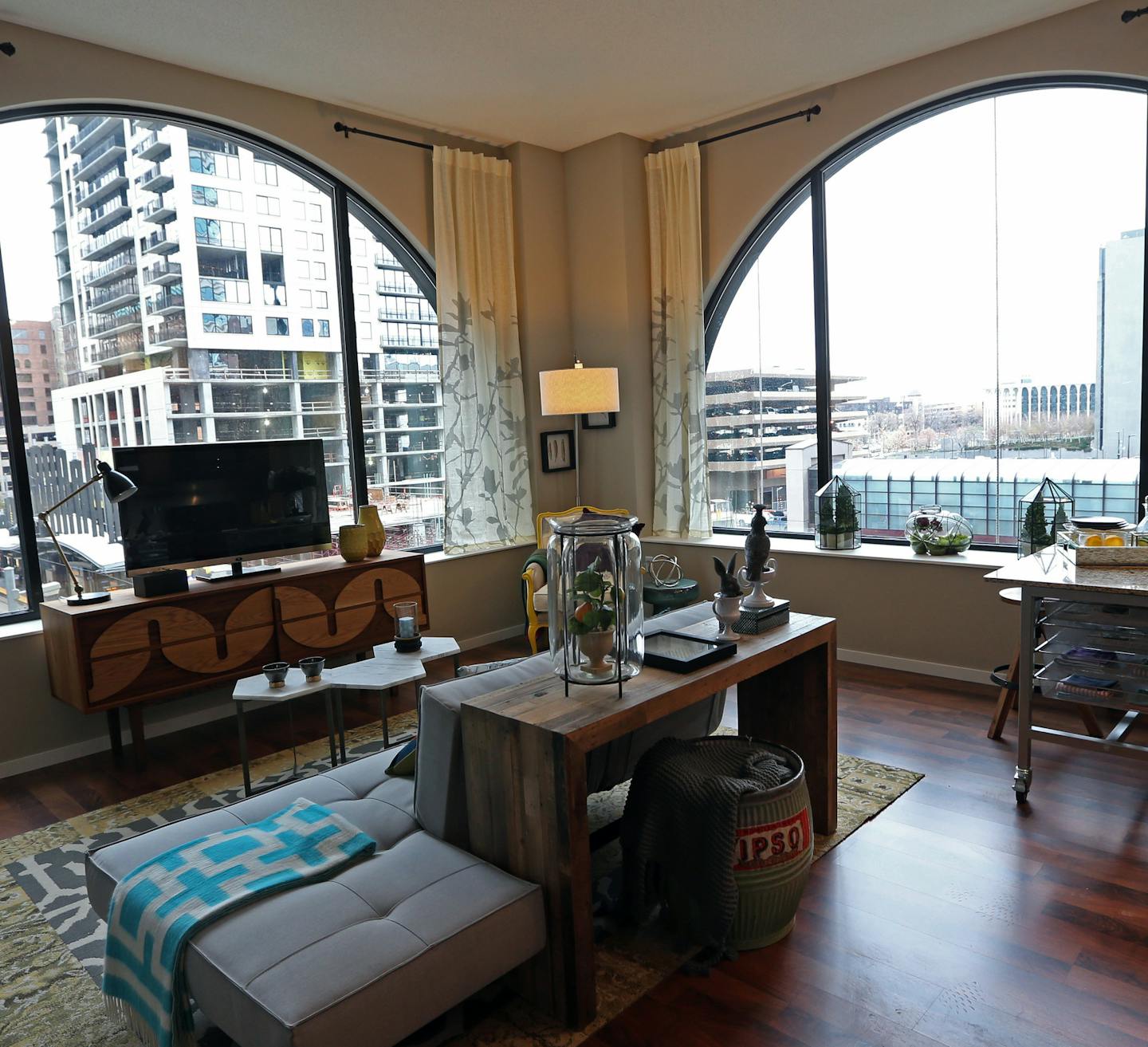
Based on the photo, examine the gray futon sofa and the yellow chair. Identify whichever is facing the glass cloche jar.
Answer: the yellow chair

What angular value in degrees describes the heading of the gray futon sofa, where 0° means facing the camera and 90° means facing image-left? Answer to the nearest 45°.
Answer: approximately 135°

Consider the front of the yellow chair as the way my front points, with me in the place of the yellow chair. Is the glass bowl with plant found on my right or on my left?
on my left

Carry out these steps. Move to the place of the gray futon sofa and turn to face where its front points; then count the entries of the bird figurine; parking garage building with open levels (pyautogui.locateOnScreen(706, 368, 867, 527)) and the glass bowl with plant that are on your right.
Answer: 3

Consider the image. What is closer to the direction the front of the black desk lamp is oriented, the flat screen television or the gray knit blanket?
the flat screen television

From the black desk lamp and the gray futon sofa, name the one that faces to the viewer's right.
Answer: the black desk lamp

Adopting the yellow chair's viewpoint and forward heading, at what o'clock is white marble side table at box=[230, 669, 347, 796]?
The white marble side table is roughly at 1 o'clock from the yellow chair.

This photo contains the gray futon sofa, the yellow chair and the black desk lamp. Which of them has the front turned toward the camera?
the yellow chair

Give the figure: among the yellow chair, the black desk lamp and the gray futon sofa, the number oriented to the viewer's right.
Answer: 1

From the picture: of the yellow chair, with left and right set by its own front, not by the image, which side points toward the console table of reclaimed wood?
front

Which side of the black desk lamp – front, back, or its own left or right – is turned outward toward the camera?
right

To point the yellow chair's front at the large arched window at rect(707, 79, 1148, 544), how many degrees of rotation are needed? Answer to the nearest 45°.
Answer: approximately 90° to its left

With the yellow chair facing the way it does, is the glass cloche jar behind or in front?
in front
